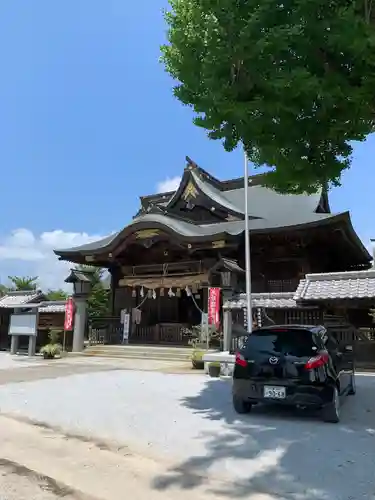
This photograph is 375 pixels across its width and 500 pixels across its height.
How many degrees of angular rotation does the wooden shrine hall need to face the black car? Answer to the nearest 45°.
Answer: approximately 45° to its left

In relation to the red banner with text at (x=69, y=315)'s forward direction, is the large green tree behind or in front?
in front

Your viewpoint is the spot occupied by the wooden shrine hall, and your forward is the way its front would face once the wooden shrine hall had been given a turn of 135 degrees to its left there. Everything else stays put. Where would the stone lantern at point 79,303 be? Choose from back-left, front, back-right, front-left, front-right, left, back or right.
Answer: back

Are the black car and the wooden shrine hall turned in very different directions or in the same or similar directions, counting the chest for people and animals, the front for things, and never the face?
very different directions

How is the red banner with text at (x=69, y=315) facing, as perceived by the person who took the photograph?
facing the viewer

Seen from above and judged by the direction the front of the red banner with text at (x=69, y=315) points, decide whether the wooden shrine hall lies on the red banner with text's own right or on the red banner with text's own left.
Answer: on the red banner with text's own left

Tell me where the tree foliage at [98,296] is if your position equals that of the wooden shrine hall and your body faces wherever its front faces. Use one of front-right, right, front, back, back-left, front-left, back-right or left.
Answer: right

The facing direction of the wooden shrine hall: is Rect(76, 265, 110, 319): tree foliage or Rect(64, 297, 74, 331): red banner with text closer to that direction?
the red banner with text

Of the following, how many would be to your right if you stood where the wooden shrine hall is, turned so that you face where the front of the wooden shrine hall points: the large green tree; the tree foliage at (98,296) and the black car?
1

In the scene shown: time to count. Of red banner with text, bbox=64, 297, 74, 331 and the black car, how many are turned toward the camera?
1

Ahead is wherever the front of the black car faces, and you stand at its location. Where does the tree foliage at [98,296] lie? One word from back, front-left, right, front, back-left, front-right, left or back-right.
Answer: left

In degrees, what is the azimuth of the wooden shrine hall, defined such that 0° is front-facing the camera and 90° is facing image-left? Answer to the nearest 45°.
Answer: approximately 45°

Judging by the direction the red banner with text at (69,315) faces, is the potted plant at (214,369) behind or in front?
in front
